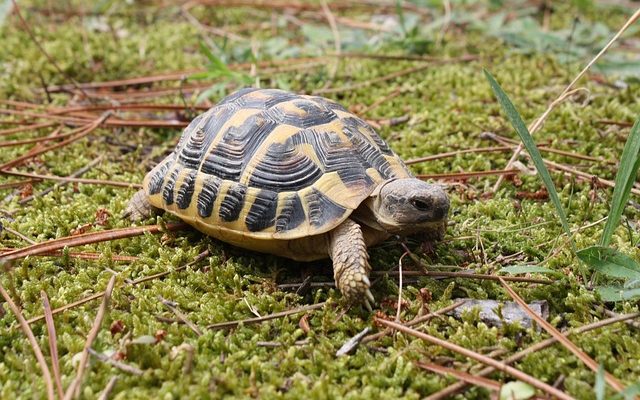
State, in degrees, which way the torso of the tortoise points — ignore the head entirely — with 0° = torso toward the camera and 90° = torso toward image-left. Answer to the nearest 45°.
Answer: approximately 315°

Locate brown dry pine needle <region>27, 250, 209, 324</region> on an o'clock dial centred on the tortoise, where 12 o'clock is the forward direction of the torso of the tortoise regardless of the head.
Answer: The brown dry pine needle is roughly at 4 o'clock from the tortoise.

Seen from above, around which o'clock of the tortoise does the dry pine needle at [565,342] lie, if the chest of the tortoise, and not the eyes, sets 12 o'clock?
The dry pine needle is roughly at 12 o'clock from the tortoise.

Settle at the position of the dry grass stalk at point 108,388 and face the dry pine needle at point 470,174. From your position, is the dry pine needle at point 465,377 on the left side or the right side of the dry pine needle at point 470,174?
right

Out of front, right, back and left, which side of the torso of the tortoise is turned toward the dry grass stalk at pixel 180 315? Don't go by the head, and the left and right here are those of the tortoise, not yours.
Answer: right

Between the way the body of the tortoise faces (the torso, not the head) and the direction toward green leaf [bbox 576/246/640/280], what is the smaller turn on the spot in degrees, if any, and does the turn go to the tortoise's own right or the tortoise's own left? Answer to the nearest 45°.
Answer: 0° — it already faces it

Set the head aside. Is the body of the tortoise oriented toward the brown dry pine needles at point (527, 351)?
yes

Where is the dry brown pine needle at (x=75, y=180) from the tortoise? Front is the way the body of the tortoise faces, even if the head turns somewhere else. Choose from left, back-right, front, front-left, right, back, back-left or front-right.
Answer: back

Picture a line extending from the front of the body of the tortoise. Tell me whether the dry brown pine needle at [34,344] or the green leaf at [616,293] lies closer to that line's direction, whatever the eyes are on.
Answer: the green leaf

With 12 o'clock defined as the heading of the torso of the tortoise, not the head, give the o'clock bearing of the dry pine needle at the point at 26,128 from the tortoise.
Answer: The dry pine needle is roughly at 6 o'clock from the tortoise.

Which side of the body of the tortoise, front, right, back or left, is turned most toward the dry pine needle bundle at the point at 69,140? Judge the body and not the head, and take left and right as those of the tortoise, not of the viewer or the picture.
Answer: back
